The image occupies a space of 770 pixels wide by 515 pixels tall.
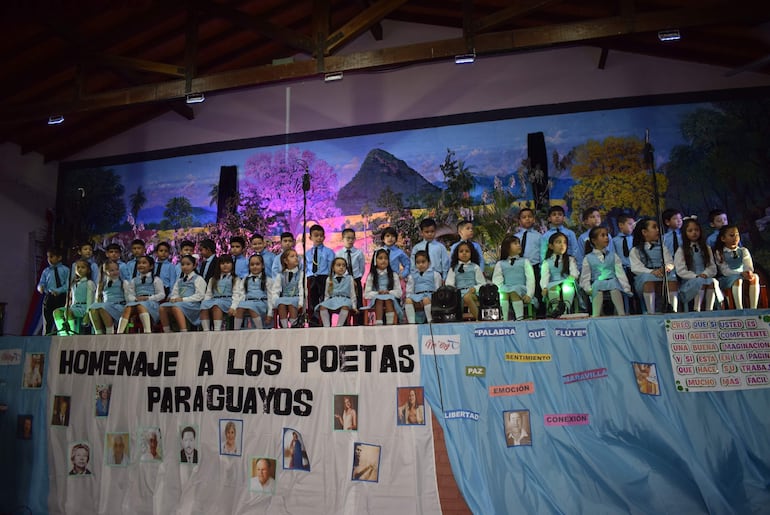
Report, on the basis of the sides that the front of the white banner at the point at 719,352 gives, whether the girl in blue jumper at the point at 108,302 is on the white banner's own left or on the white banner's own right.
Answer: on the white banner's own right

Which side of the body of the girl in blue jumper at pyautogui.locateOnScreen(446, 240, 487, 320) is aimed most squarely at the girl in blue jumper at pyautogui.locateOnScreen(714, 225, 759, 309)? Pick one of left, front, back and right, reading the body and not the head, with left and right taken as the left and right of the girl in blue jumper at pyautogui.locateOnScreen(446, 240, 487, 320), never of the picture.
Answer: left

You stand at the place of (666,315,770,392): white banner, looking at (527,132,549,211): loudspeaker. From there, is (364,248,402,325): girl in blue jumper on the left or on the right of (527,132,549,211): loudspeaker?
left

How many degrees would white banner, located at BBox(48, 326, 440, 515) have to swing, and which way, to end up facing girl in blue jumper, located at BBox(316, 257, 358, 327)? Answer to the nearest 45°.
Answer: approximately 135° to its left

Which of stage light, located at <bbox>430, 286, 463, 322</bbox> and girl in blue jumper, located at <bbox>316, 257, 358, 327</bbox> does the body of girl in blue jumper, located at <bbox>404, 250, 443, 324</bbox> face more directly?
the stage light

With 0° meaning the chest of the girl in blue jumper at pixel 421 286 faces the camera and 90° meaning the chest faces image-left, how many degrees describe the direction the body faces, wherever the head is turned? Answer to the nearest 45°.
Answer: approximately 0°

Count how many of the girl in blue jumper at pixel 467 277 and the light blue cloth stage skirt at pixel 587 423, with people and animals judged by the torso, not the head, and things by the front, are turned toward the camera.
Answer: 2

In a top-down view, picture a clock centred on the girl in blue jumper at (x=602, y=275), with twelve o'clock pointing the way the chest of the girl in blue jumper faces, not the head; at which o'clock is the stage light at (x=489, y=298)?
The stage light is roughly at 2 o'clock from the girl in blue jumper.

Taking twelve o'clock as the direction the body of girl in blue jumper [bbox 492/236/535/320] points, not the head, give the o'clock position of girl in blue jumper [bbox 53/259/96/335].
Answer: girl in blue jumper [bbox 53/259/96/335] is roughly at 3 o'clock from girl in blue jumper [bbox 492/236/535/320].

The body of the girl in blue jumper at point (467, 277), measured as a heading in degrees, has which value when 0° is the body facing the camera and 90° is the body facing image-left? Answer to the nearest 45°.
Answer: approximately 0°
